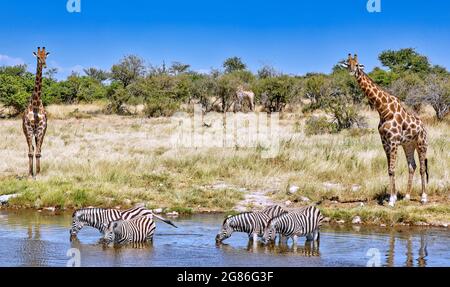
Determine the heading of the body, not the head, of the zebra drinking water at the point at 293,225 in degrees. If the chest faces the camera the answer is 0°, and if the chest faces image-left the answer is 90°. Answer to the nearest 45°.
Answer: approximately 90°

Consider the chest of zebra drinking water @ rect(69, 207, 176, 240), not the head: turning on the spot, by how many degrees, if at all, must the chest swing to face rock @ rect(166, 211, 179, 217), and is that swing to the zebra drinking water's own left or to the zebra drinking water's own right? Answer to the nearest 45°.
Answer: approximately 135° to the zebra drinking water's own right

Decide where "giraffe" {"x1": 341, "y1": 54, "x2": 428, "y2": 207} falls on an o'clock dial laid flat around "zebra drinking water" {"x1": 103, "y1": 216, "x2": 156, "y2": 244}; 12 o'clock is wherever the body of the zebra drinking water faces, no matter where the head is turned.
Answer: The giraffe is roughly at 5 o'clock from the zebra drinking water.

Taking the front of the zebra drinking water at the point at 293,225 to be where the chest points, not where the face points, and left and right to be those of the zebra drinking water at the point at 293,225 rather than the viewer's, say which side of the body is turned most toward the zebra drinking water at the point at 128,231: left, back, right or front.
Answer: front

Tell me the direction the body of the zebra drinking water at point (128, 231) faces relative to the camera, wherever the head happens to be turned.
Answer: to the viewer's left

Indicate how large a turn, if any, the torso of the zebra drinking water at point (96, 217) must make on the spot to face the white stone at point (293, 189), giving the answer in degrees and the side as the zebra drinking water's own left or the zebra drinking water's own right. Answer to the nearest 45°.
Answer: approximately 135° to the zebra drinking water's own right

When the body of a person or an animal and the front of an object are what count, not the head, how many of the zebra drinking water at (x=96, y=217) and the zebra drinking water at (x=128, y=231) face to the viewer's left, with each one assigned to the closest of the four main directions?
2

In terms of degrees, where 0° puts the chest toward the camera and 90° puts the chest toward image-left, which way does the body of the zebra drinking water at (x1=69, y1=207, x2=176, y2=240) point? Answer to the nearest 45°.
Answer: approximately 90°

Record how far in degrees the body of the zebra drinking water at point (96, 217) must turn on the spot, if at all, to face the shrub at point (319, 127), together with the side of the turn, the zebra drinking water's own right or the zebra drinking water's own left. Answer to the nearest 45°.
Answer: approximately 135° to the zebra drinking water's own right

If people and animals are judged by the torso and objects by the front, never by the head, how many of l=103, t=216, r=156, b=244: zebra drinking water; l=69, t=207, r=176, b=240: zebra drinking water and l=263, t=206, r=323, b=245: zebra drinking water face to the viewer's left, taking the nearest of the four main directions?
3

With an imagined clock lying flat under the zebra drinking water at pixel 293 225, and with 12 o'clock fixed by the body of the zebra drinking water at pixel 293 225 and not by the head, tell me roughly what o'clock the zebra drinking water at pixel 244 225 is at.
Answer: the zebra drinking water at pixel 244 225 is roughly at 12 o'clock from the zebra drinking water at pixel 293 225.

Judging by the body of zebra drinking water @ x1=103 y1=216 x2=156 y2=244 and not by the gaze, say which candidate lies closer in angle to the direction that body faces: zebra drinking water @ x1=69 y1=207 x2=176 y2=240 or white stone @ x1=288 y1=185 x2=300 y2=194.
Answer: the zebra drinking water

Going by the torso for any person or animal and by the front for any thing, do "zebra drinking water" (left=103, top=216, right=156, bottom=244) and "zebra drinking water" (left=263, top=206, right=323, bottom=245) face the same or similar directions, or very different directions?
same or similar directions

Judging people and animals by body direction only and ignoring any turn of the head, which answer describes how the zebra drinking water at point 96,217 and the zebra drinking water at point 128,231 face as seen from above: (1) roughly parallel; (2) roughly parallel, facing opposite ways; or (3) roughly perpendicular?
roughly parallel

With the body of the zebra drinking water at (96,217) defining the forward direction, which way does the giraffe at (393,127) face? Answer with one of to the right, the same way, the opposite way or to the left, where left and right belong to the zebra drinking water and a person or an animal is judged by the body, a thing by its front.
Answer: the same way

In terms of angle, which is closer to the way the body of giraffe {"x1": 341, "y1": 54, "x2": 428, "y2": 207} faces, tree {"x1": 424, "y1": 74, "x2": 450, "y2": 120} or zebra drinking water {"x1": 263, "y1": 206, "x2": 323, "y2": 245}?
the zebra drinking water

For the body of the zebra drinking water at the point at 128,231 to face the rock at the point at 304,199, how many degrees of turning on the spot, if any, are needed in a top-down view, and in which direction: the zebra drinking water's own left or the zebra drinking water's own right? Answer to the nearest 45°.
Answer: approximately 135° to the zebra drinking water's own right
